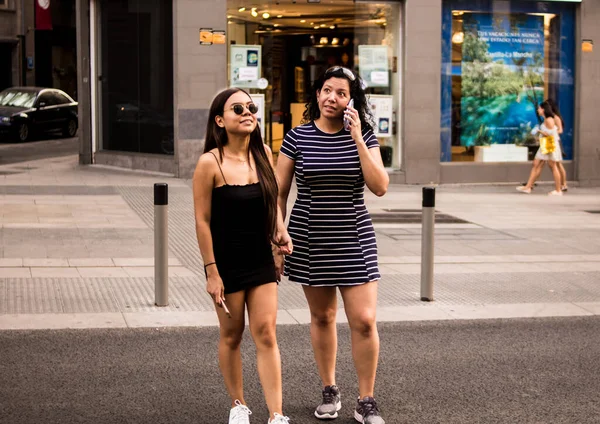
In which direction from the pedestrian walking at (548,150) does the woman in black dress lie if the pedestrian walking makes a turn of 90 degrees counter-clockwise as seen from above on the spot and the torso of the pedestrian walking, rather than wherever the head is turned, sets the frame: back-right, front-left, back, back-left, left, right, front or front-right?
front

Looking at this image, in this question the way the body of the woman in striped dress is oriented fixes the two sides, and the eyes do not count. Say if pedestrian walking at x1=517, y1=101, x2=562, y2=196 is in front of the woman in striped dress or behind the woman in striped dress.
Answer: behind

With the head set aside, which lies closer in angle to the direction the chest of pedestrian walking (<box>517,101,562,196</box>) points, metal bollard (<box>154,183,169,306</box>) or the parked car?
the parked car

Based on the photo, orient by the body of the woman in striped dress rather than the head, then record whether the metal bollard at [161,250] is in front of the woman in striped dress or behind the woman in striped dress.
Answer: behind

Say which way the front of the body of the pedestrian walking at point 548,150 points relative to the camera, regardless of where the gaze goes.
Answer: to the viewer's left

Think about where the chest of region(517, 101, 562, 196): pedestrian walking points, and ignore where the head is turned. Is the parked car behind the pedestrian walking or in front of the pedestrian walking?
in front

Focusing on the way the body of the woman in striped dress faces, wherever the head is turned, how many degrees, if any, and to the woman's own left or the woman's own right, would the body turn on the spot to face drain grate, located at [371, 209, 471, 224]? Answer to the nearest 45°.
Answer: approximately 180°

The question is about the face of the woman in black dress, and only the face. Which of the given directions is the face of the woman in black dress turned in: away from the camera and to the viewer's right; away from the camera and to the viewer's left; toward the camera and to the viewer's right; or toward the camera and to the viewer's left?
toward the camera and to the viewer's right

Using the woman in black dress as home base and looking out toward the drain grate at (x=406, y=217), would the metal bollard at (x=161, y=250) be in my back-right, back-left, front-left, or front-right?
front-left

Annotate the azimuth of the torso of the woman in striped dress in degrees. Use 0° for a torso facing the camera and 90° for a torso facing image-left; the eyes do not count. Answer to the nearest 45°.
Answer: approximately 0°

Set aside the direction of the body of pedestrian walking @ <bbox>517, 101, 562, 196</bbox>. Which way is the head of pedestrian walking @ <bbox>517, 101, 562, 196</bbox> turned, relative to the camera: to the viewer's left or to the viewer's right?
to the viewer's left

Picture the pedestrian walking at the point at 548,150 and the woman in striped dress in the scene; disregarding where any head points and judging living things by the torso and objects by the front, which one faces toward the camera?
the woman in striped dress

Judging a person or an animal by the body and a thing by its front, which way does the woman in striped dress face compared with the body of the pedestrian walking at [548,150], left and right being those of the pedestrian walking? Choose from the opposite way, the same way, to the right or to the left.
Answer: to the left

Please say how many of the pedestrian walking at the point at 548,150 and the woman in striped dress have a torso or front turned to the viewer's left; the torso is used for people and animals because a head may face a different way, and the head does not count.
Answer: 1

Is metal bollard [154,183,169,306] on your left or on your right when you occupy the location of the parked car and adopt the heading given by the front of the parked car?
on your left

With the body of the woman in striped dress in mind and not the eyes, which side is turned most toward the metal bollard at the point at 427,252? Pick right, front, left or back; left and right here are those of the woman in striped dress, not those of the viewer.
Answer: back

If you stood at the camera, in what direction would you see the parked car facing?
facing the viewer and to the left of the viewer
